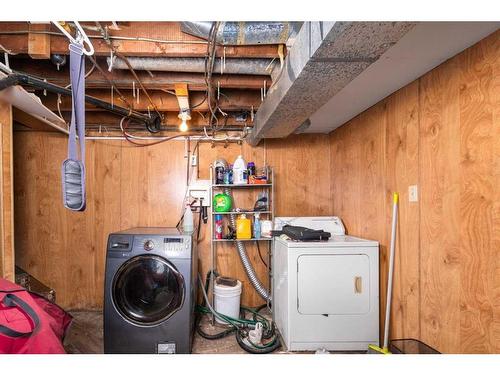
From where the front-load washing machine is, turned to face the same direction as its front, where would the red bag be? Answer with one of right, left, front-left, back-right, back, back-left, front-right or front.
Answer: front-right

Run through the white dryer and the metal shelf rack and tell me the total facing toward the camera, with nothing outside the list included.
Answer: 2

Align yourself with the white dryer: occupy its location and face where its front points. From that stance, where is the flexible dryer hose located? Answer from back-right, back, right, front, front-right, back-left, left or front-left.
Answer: back-right

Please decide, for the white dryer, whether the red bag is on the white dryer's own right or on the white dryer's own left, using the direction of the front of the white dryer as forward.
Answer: on the white dryer's own right

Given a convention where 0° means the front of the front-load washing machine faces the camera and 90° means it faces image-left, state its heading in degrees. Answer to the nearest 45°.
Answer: approximately 0°

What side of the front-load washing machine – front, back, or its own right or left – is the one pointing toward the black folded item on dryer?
left

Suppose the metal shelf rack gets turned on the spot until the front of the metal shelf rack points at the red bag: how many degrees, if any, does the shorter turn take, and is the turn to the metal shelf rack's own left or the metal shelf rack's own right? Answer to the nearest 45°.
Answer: approximately 45° to the metal shelf rack's own right

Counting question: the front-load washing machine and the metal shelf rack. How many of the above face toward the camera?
2

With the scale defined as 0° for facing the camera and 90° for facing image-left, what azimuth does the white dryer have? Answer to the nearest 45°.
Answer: approximately 0°
